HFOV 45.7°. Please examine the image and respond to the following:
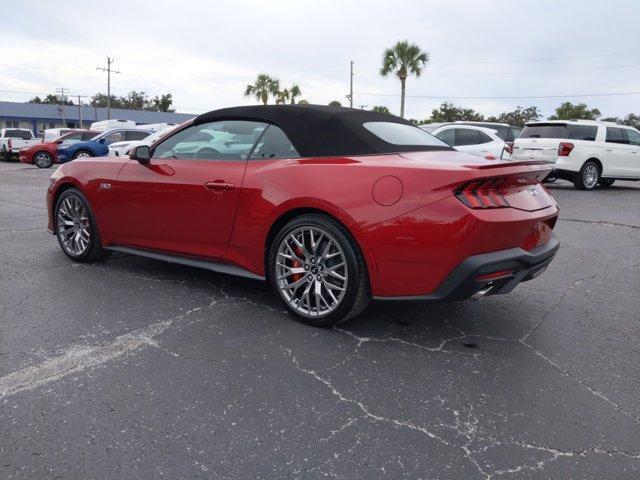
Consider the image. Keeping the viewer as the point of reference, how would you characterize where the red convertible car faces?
facing away from the viewer and to the left of the viewer

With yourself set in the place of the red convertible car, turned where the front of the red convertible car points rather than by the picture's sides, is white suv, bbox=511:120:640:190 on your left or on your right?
on your right

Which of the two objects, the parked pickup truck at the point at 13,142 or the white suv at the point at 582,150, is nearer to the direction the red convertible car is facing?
the parked pickup truck

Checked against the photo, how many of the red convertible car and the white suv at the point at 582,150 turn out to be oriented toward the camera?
0

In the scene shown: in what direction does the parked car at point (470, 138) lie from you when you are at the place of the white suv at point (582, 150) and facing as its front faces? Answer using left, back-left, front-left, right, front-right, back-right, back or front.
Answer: back

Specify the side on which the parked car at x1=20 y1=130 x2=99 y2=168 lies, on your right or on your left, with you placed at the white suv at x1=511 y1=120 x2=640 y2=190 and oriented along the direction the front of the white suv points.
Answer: on your left

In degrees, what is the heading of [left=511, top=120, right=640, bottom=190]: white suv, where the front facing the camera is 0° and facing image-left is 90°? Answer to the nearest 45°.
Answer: approximately 225°
